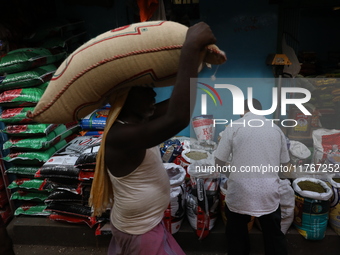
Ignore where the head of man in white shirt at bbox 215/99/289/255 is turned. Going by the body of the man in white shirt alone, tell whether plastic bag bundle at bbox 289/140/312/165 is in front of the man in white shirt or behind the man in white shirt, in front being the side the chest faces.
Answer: in front

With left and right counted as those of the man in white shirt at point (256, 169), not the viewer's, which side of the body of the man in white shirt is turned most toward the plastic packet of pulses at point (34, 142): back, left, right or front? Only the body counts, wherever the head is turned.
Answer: left

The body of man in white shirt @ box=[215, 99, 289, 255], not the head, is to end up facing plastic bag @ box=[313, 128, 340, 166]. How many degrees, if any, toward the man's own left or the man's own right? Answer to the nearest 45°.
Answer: approximately 45° to the man's own right

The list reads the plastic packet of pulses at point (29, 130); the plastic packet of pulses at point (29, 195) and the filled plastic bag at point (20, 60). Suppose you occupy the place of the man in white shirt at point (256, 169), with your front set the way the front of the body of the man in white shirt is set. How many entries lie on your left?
3

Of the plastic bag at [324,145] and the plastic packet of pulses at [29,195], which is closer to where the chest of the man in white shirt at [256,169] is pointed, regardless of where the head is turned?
the plastic bag

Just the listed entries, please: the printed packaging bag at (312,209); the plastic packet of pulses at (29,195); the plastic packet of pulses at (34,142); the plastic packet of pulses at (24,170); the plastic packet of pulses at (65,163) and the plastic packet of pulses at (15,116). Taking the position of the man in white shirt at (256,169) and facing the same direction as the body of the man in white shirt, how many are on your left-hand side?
5

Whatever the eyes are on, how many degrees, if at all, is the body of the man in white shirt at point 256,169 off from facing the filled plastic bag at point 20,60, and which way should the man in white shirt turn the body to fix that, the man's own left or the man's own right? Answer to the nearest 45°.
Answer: approximately 90° to the man's own left

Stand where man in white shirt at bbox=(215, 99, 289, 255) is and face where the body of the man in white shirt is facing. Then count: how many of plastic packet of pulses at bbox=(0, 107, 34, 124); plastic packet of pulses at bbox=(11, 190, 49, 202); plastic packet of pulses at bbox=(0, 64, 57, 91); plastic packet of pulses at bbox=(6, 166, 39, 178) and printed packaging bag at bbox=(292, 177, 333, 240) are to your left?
4

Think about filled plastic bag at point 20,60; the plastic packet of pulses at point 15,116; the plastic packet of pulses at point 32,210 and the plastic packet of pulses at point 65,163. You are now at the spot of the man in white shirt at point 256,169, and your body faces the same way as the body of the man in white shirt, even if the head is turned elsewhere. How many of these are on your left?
4

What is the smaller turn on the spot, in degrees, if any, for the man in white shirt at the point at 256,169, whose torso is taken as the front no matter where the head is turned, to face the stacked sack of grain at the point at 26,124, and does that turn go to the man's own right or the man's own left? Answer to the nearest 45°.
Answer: approximately 90° to the man's own left

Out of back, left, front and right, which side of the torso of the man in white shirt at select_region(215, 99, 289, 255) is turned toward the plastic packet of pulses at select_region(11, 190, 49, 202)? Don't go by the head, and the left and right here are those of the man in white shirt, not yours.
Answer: left

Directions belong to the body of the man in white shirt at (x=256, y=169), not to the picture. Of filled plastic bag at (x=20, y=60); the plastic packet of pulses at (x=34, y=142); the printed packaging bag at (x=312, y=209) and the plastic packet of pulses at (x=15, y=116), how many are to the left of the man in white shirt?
3

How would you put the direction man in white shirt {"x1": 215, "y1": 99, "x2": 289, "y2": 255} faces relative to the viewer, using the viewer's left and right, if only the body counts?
facing away from the viewer
